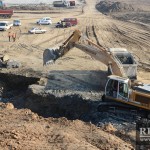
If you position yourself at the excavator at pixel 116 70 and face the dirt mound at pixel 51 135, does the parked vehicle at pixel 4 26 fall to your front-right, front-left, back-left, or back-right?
back-right

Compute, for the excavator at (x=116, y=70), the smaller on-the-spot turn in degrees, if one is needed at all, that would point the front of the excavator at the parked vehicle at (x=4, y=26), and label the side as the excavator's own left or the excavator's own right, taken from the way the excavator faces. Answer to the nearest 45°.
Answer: approximately 45° to the excavator's own right

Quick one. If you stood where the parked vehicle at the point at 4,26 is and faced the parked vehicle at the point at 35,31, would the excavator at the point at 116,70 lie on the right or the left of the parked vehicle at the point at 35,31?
right

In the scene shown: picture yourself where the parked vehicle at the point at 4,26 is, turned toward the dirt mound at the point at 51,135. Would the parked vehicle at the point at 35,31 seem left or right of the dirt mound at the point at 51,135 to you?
left

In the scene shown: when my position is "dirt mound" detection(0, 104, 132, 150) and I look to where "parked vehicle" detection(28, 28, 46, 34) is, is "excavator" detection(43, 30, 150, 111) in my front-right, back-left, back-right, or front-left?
front-right

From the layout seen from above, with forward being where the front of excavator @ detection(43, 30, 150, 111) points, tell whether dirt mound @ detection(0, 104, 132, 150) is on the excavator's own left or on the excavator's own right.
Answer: on the excavator's own left

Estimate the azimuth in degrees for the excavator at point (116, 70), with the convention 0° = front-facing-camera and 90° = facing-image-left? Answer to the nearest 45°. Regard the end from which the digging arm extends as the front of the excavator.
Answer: approximately 90°
